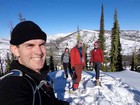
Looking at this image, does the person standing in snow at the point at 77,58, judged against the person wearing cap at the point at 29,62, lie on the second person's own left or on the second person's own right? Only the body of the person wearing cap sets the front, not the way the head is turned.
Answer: on the second person's own left

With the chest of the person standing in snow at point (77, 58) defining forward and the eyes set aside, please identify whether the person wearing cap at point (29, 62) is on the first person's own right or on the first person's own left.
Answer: on the first person's own right

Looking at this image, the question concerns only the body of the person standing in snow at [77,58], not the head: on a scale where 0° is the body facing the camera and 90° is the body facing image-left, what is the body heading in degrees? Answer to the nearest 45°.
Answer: approximately 315°

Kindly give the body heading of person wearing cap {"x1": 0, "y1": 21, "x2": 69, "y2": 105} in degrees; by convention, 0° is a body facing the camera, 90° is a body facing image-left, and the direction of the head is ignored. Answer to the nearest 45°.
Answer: approximately 315°
